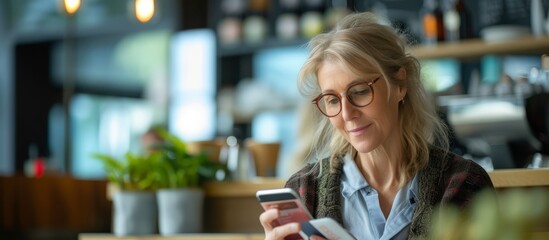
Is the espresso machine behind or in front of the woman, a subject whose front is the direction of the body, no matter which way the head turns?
behind

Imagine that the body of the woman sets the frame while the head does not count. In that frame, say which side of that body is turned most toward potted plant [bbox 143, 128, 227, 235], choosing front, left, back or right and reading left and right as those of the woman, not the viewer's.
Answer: right

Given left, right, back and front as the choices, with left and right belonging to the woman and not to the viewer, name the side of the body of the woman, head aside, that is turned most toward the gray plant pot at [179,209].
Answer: right

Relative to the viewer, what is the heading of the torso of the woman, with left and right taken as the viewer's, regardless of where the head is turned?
facing the viewer and to the left of the viewer

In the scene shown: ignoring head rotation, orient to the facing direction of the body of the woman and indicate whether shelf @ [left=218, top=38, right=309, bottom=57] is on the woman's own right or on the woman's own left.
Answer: on the woman's own right

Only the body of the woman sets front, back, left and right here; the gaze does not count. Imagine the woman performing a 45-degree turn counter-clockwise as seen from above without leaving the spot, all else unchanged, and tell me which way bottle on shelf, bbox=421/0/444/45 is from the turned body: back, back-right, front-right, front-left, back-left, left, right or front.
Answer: back

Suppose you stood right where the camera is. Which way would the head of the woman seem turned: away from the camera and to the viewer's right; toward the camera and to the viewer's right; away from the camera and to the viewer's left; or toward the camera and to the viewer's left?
toward the camera and to the viewer's left

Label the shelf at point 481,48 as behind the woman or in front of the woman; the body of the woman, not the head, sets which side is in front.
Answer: behind

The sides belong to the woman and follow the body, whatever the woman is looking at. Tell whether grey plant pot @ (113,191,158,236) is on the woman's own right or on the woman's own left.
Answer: on the woman's own right
